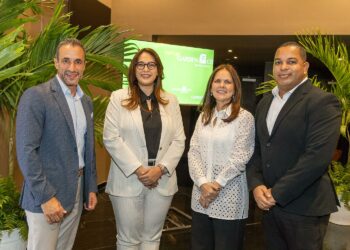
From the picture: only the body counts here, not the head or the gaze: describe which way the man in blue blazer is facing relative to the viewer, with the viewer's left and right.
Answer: facing the viewer and to the right of the viewer

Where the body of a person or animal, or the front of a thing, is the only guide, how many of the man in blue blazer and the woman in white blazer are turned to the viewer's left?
0

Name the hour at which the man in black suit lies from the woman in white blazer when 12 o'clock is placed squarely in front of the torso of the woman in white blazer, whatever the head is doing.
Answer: The man in black suit is roughly at 10 o'clock from the woman in white blazer.

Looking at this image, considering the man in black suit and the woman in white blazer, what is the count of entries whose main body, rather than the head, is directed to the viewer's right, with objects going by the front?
0

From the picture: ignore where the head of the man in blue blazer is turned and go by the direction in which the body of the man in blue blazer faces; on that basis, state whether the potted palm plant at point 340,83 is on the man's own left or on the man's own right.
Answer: on the man's own left

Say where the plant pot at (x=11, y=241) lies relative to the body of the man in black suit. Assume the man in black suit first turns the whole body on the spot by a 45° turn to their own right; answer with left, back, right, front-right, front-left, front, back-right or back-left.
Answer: front

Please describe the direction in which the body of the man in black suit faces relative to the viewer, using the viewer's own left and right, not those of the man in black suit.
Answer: facing the viewer and to the left of the viewer

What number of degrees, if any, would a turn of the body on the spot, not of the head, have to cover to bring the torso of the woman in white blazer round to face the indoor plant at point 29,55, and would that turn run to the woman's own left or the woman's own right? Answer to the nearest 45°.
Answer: approximately 90° to the woman's own right

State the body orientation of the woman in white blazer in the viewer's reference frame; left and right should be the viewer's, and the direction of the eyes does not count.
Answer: facing the viewer

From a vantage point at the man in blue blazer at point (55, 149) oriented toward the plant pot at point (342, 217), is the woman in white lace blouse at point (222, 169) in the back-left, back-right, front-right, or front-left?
front-right

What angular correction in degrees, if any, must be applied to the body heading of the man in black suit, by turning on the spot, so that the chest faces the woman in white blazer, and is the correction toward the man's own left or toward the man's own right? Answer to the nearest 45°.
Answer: approximately 45° to the man's own right
